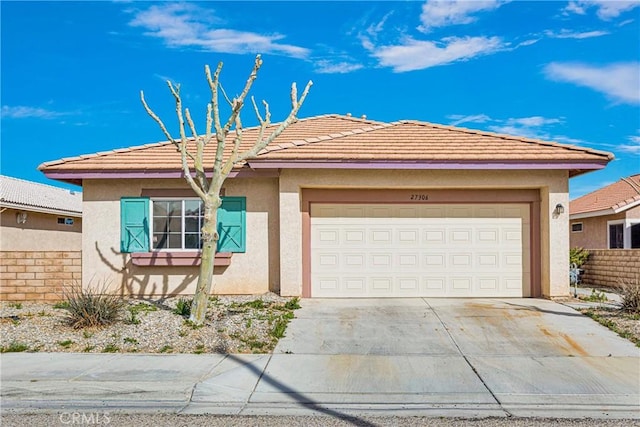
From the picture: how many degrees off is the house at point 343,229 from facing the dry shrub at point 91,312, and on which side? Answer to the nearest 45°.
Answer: approximately 45° to its right

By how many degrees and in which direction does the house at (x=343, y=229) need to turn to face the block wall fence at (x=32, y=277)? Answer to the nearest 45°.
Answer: approximately 90° to its right

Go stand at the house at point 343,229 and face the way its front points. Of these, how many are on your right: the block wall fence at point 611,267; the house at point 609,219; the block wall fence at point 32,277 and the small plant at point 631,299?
1

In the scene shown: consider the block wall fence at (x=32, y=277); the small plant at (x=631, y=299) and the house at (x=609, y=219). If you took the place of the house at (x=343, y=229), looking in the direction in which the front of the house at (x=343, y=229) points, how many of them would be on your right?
1

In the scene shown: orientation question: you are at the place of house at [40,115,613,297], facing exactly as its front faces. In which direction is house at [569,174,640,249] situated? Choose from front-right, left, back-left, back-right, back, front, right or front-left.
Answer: back-left

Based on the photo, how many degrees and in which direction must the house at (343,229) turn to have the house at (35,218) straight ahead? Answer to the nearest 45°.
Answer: approximately 135° to its right

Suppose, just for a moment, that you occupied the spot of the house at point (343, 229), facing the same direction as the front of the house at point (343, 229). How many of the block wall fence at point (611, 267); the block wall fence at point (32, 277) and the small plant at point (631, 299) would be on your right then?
1

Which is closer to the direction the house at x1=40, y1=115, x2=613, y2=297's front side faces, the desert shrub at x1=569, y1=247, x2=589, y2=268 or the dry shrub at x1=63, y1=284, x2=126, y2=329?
the dry shrub

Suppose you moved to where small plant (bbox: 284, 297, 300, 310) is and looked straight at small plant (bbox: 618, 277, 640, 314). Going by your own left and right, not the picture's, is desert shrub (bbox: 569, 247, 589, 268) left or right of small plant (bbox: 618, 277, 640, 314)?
left

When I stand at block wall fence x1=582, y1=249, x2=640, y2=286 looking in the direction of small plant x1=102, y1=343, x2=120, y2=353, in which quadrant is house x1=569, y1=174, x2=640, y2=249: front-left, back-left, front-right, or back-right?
back-right

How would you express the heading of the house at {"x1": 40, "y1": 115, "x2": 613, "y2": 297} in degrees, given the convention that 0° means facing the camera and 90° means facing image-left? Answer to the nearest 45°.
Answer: approximately 0°
